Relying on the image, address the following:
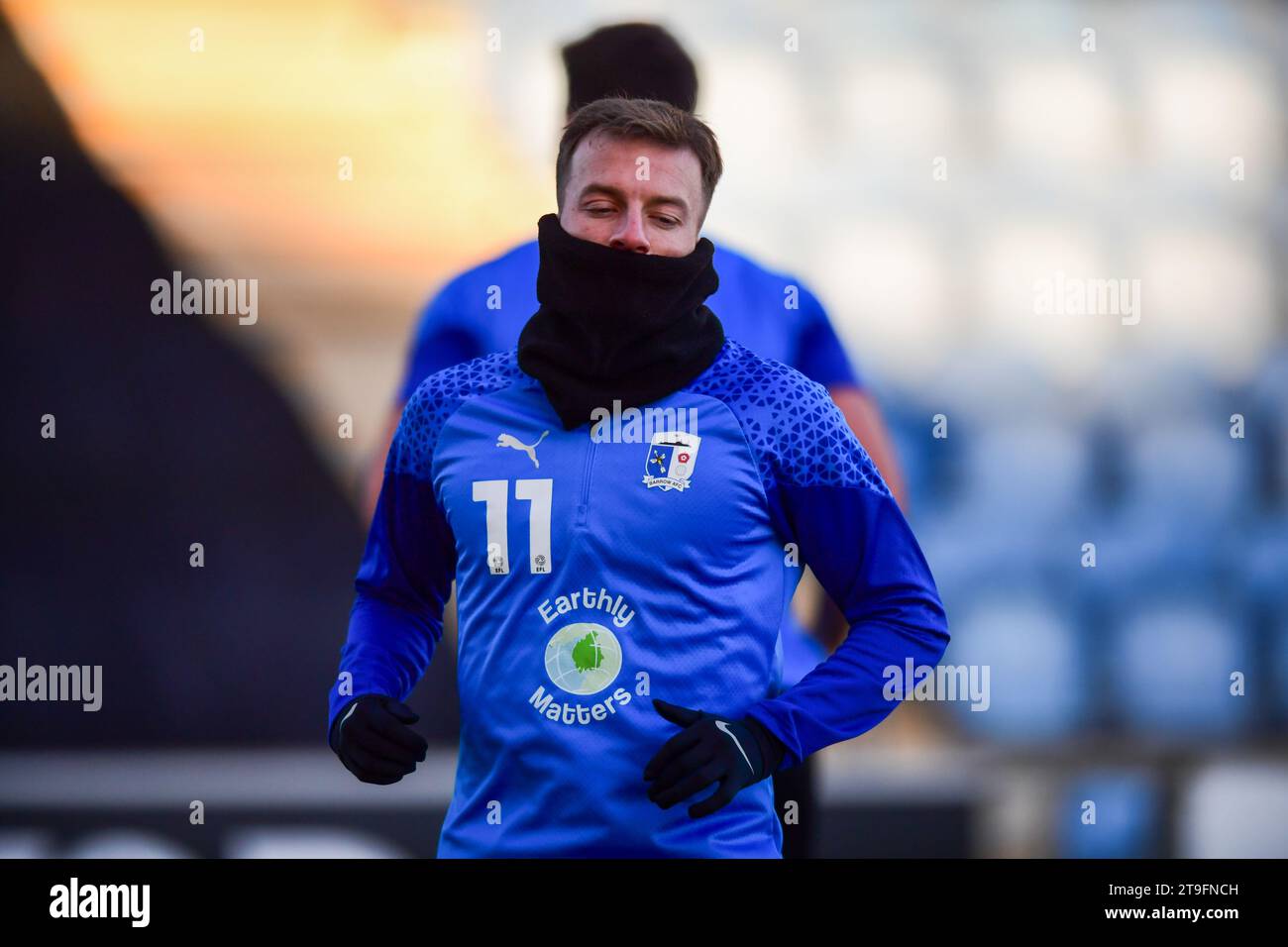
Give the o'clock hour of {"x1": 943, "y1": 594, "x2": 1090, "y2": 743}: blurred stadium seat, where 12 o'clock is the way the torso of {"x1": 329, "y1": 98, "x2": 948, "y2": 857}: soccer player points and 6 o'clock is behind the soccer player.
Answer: The blurred stadium seat is roughly at 7 o'clock from the soccer player.

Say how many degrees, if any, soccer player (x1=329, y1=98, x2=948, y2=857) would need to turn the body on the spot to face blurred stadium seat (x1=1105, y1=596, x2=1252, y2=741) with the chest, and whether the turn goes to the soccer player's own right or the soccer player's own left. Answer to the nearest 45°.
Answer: approximately 135° to the soccer player's own left

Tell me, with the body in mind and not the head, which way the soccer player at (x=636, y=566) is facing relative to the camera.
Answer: toward the camera

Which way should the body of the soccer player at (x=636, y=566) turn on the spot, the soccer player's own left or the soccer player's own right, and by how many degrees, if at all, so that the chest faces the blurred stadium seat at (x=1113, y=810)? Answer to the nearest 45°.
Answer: approximately 135° to the soccer player's own left

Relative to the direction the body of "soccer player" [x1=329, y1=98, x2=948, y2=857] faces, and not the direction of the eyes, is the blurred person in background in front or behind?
behind
